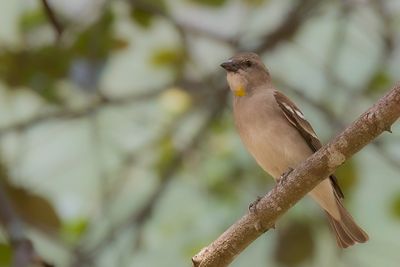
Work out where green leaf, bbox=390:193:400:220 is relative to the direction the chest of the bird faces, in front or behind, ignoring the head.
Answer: behind

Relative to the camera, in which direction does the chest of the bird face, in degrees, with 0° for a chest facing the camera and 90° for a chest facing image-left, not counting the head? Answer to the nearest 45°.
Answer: approximately 45°

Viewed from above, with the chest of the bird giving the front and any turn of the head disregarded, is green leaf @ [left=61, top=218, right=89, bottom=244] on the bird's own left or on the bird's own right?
on the bird's own right

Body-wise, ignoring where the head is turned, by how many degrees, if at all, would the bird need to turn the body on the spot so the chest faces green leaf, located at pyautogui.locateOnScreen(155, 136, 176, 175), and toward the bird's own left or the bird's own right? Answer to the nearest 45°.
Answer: approximately 90° to the bird's own right
